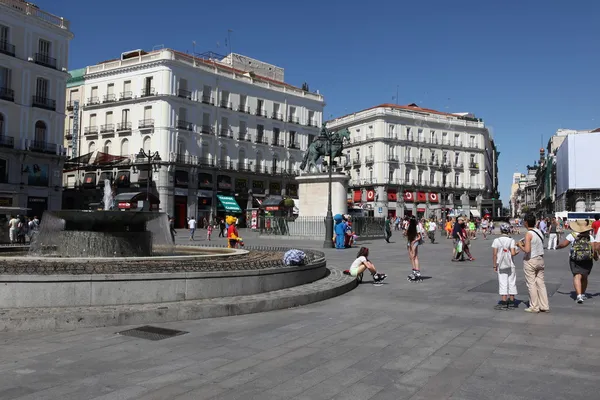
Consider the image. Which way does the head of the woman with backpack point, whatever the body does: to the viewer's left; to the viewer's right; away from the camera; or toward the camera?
away from the camera

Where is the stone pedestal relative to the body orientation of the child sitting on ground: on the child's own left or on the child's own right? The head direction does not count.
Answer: on the child's own left

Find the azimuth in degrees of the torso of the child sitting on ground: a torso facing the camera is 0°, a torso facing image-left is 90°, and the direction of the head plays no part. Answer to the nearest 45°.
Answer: approximately 270°

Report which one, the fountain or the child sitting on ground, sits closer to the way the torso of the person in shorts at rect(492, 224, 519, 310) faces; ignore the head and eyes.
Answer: the child sitting on ground

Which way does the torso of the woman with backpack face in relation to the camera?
away from the camera

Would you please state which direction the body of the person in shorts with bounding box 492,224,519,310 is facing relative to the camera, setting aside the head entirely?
away from the camera

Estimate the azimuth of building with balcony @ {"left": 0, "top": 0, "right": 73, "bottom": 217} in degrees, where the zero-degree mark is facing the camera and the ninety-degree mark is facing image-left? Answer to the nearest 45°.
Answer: approximately 315°

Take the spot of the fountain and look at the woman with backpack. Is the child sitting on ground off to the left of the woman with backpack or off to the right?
left

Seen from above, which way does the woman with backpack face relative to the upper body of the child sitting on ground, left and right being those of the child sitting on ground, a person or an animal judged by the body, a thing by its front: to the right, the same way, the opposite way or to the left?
to the left

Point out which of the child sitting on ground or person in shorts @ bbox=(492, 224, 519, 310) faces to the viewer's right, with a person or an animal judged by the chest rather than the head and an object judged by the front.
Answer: the child sitting on ground

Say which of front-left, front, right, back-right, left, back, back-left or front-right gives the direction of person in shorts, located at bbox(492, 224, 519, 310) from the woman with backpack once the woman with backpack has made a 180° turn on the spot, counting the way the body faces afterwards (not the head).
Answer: front-right

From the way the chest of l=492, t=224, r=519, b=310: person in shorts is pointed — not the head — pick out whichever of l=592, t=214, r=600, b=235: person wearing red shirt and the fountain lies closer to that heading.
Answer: the person wearing red shirt
